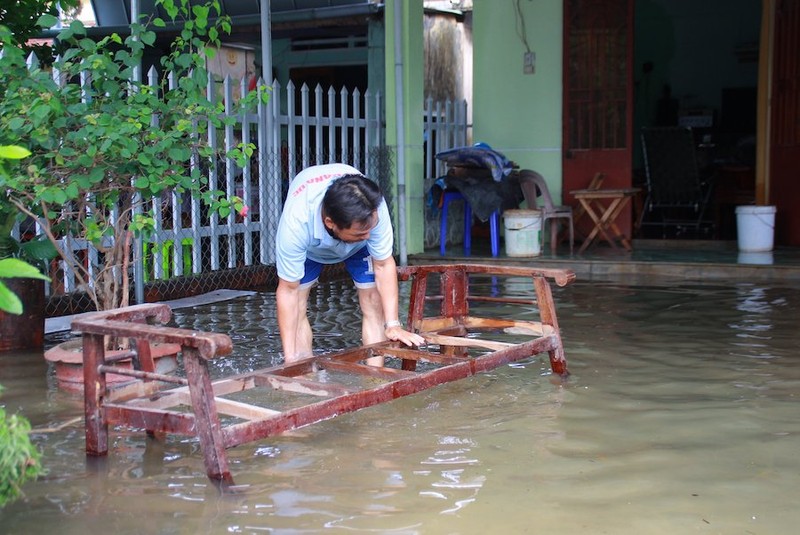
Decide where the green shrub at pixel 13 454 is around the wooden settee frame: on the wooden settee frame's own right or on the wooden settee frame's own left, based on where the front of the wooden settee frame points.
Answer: on the wooden settee frame's own right

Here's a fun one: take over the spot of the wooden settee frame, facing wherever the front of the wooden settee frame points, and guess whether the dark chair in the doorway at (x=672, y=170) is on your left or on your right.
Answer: on your left

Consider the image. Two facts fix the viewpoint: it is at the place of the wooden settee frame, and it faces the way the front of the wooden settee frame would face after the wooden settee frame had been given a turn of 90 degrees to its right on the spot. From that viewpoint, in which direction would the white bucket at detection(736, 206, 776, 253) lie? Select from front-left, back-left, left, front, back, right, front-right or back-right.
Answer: back

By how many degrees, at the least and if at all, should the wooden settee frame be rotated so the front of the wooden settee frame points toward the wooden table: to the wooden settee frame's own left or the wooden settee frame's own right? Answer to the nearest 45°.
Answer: approximately 90° to the wooden settee frame's own left

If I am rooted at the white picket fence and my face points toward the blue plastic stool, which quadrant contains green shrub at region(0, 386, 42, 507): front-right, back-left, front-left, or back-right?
back-right

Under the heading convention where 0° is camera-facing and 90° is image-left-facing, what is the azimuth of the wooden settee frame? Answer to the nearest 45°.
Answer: approximately 315°

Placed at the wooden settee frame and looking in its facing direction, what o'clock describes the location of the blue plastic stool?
The blue plastic stool is roughly at 8 o'clock from the wooden settee frame.
